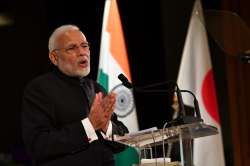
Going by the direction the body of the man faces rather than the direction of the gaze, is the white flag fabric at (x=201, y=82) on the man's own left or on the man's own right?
on the man's own left

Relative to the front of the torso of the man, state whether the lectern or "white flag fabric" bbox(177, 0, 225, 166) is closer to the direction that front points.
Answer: the lectern

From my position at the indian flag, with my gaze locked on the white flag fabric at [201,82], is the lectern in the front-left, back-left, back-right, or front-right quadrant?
front-right

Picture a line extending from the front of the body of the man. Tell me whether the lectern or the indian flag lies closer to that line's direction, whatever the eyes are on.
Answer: the lectern

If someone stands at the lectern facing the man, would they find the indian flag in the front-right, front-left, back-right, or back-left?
front-right

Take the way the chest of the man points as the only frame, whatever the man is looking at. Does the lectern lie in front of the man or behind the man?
in front

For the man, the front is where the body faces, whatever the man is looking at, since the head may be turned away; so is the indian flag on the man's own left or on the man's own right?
on the man's own left

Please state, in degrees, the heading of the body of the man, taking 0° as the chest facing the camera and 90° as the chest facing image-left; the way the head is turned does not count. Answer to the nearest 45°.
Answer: approximately 315°
